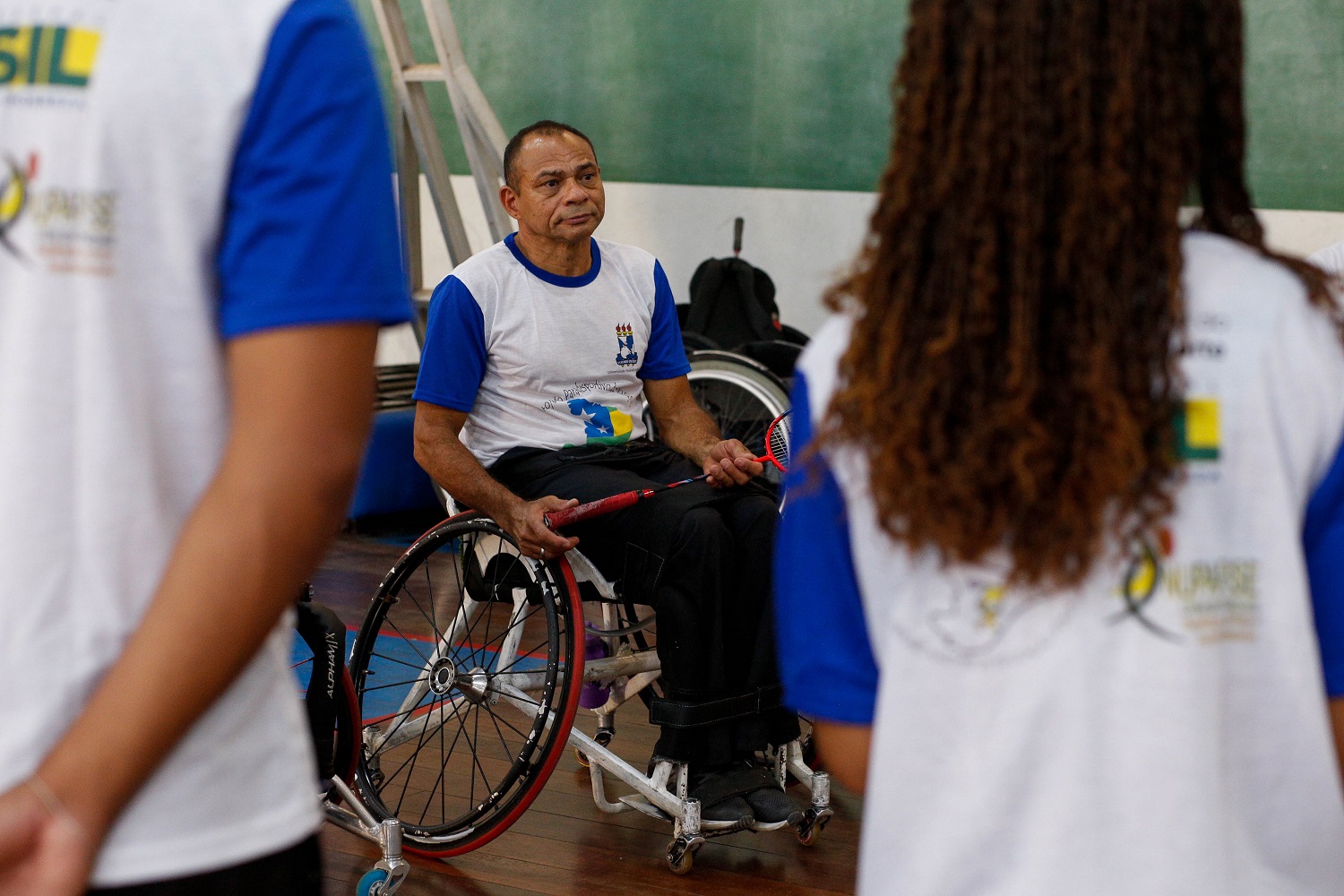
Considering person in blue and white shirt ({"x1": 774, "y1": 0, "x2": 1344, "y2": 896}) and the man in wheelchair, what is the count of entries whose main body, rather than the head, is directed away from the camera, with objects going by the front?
1

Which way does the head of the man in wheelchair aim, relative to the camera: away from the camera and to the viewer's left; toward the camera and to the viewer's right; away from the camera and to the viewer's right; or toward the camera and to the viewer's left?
toward the camera and to the viewer's right

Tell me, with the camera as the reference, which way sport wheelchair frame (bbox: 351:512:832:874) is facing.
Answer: facing the viewer and to the right of the viewer

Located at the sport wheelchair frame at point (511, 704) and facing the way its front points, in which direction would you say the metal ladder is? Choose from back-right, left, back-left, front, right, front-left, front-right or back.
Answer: back-left

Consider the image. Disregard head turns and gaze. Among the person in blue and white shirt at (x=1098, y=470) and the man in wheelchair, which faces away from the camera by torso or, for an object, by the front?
the person in blue and white shirt

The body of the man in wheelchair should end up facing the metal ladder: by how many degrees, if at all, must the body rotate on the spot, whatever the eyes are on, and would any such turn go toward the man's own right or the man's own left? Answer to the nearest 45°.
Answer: approximately 135° to the man's own left

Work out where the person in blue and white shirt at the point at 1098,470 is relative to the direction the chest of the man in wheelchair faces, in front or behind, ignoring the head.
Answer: in front

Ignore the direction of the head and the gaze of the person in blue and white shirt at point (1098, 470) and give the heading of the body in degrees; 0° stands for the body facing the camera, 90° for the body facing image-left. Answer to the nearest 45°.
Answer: approximately 180°

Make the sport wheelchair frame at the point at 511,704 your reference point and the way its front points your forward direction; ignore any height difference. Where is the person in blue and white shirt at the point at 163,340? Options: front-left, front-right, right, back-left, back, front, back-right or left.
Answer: front-right

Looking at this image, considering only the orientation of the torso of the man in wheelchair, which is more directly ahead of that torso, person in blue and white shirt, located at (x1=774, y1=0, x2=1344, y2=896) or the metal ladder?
the person in blue and white shirt

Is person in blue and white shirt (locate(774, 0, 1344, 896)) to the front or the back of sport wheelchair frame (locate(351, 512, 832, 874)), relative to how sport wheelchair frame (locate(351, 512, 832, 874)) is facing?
to the front

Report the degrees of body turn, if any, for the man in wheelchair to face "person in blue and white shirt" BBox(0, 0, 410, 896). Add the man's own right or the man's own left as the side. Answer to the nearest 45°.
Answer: approximately 45° to the man's own right
